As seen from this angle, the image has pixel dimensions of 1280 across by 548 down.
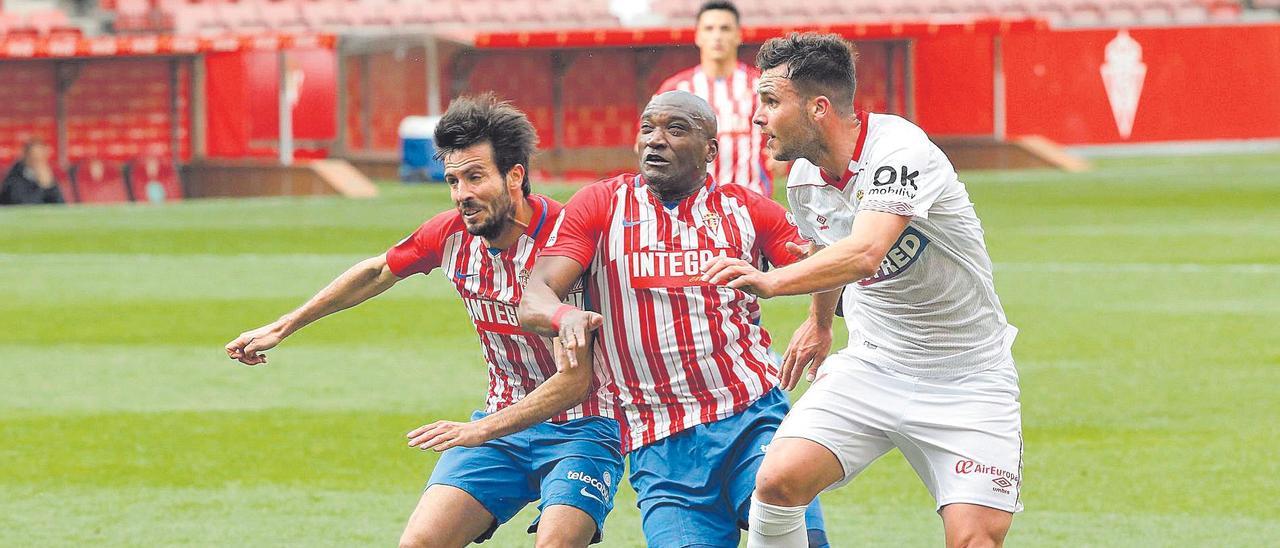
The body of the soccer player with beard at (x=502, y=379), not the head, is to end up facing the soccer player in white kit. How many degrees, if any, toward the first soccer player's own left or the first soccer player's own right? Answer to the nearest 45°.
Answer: approximately 135° to the first soccer player's own left

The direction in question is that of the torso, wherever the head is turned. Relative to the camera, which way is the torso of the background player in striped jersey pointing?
toward the camera

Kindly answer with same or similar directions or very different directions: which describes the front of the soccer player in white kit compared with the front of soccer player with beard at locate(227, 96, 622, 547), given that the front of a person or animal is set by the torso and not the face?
same or similar directions

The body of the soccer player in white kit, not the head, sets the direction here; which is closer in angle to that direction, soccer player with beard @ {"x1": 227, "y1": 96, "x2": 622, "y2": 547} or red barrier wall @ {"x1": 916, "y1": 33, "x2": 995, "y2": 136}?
the soccer player with beard

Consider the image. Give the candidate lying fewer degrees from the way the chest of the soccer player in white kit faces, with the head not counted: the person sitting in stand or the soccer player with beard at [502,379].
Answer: the soccer player with beard

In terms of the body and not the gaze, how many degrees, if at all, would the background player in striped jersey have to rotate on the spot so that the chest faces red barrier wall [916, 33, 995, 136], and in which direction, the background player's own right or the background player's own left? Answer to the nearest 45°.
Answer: approximately 180°

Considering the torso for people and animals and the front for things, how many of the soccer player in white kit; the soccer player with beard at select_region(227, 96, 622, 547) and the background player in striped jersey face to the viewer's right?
0

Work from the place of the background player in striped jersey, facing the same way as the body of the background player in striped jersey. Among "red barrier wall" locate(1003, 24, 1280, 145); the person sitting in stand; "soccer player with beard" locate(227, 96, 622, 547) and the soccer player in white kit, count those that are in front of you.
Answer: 2

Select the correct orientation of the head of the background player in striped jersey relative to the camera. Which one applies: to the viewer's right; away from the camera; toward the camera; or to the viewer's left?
toward the camera

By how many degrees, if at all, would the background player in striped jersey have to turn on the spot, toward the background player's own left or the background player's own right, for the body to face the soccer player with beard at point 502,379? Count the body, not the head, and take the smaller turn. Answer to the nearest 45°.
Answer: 0° — they already face them

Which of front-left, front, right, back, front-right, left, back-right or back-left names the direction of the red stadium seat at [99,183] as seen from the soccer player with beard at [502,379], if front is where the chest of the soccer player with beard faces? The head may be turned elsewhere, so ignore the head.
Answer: back-right

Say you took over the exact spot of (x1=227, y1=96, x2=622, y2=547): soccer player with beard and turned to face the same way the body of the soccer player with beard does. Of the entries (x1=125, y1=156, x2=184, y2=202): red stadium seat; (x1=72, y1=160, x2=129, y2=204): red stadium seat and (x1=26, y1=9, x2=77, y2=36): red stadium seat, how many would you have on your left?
0

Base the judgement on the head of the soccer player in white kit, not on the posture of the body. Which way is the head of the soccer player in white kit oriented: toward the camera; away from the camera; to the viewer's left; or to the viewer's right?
to the viewer's left

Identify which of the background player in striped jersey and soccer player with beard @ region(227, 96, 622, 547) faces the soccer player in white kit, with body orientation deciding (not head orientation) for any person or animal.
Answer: the background player in striped jersey

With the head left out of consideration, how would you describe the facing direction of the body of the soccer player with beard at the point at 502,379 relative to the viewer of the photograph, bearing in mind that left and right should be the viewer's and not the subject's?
facing the viewer and to the left of the viewer
